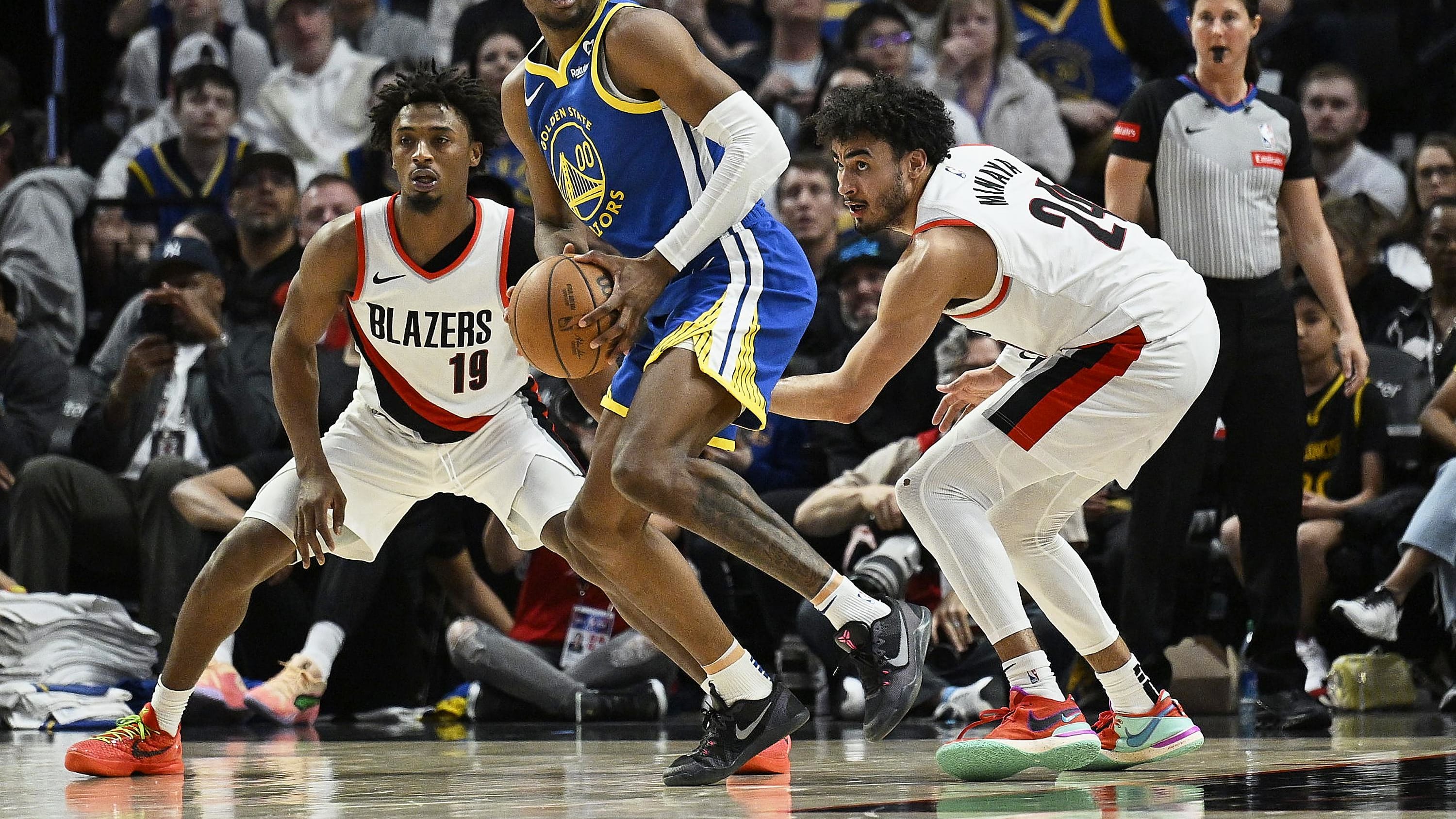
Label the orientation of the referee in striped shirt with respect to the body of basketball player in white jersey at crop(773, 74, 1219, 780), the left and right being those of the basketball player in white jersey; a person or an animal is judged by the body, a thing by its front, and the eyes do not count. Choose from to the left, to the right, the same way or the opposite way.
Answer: to the left

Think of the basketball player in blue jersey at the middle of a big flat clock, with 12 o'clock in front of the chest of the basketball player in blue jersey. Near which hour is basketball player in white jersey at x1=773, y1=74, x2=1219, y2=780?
The basketball player in white jersey is roughly at 7 o'clock from the basketball player in blue jersey.

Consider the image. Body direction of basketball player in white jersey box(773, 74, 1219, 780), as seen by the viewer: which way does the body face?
to the viewer's left

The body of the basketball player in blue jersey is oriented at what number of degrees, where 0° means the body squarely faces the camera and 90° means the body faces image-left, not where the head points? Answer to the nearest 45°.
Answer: approximately 45°

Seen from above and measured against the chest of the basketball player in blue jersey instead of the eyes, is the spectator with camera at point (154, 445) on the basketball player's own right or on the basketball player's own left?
on the basketball player's own right

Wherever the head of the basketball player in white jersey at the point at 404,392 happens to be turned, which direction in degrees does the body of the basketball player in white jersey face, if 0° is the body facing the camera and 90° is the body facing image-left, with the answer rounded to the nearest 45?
approximately 0°
